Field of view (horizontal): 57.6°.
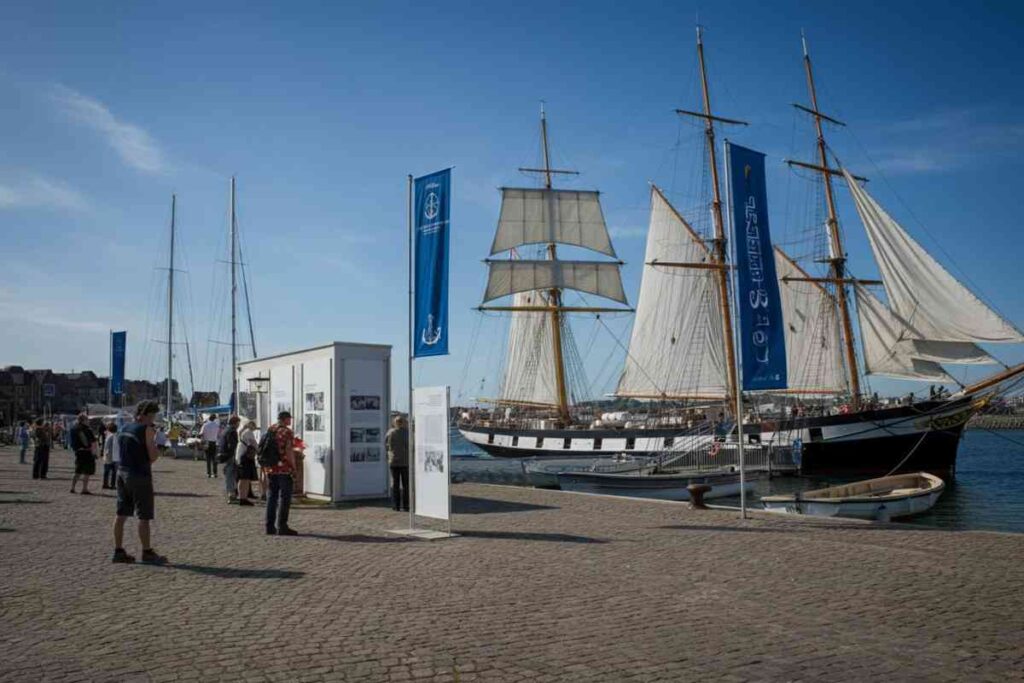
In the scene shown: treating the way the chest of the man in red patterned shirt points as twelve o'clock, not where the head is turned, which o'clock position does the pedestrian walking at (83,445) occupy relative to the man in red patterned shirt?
The pedestrian walking is roughly at 8 o'clock from the man in red patterned shirt.

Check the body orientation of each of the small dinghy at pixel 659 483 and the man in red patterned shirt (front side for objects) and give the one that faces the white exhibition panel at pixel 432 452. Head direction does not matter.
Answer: the man in red patterned shirt

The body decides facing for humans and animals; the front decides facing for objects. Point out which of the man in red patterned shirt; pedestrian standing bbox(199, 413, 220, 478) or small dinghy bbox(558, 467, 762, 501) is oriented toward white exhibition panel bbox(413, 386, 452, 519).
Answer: the man in red patterned shirt

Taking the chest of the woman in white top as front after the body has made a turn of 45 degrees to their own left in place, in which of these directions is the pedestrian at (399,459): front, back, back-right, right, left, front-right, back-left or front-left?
right

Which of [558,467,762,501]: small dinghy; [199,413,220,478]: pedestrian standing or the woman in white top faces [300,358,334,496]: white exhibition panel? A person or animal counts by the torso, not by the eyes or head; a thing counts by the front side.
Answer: the woman in white top

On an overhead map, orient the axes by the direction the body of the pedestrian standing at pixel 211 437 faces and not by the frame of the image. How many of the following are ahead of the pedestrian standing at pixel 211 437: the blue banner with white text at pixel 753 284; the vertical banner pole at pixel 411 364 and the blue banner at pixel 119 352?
1

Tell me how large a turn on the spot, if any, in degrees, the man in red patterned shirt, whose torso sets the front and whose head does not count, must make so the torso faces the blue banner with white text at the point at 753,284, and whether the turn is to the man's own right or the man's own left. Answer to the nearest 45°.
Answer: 0° — they already face it

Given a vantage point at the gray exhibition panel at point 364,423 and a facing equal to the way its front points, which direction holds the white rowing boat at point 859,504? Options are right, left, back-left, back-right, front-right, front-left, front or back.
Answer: left

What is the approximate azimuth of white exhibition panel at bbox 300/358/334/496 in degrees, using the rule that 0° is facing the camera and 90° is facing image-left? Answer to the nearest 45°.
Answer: approximately 45°

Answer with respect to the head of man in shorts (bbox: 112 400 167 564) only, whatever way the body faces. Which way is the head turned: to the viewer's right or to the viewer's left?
to the viewer's right

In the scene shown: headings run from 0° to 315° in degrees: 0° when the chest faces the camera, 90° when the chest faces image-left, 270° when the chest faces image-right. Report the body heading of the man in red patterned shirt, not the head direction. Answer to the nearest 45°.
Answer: approximately 270°

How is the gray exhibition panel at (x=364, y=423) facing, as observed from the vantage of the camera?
facing the viewer
